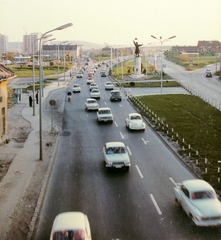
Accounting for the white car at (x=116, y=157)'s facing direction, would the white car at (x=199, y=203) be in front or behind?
in front

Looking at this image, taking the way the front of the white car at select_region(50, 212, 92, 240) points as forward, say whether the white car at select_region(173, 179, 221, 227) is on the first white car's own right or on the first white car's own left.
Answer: on the first white car's own left

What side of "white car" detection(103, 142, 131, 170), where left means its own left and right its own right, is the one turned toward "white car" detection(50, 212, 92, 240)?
front

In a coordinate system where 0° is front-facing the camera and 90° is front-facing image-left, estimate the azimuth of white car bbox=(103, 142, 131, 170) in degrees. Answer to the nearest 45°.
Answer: approximately 0°

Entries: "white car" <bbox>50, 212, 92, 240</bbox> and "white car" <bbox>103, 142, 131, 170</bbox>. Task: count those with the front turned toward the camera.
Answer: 2

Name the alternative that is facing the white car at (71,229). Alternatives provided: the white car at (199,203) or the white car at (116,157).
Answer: the white car at (116,157)

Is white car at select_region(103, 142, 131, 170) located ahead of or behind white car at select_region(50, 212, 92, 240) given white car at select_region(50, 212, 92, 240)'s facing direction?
behind

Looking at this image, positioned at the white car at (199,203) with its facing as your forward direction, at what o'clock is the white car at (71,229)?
the white car at (71,229) is roughly at 3 o'clock from the white car at (199,203).
